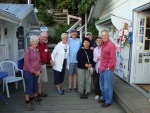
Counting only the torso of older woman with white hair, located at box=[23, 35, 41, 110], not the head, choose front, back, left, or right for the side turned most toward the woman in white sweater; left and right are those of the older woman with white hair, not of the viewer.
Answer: left

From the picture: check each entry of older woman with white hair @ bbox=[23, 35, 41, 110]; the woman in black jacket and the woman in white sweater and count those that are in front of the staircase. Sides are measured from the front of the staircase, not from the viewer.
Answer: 3

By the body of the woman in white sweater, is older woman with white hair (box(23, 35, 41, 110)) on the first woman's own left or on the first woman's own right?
on the first woman's own right

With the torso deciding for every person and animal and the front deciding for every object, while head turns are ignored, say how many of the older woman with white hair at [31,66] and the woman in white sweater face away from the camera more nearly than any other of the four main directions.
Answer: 0

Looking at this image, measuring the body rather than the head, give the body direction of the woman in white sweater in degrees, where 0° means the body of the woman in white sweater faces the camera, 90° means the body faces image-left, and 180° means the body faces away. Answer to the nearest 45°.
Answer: approximately 315°

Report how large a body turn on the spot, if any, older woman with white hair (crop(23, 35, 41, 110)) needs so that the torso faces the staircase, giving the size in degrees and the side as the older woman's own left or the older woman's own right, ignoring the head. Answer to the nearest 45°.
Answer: approximately 135° to the older woman's own left

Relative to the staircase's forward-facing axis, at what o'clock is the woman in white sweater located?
The woman in white sweater is roughly at 12 o'clock from the staircase.

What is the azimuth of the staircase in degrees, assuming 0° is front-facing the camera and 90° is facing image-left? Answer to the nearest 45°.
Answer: approximately 0°

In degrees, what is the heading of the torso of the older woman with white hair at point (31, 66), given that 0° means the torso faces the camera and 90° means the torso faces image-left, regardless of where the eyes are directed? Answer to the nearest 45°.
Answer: approximately 315°

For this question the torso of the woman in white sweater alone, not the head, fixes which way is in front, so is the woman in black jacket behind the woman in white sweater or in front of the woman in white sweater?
in front

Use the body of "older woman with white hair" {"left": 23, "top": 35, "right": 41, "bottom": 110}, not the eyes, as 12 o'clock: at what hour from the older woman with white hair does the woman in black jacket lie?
The woman in black jacket is roughly at 10 o'clock from the older woman with white hair.
